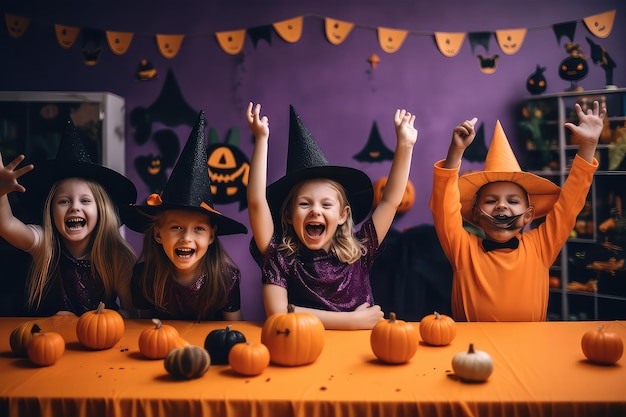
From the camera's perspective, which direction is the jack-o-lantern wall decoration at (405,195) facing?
toward the camera

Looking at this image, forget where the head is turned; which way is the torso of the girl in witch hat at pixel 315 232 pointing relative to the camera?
toward the camera

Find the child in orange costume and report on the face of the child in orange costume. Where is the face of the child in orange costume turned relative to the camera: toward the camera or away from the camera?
toward the camera

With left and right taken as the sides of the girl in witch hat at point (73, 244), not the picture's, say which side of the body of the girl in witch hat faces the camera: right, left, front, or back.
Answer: front

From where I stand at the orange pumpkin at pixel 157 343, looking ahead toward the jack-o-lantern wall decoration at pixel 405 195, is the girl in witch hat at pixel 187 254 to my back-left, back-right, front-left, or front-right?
front-left

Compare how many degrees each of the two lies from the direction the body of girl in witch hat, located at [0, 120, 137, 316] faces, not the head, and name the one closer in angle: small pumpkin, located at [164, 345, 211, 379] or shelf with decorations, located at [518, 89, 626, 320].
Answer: the small pumpkin

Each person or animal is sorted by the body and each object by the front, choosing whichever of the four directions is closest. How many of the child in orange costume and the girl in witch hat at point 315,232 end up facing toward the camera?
2

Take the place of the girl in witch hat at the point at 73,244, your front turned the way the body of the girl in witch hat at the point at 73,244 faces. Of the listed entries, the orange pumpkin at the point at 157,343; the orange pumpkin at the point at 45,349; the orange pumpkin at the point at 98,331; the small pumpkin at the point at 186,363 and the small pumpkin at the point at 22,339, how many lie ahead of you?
5

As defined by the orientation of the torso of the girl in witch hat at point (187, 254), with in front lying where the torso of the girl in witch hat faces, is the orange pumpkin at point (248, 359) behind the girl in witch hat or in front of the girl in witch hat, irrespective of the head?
in front

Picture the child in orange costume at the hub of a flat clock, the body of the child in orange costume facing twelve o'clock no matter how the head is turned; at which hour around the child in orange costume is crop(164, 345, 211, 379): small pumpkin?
The small pumpkin is roughly at 1 o'clock from the child in orange costume.

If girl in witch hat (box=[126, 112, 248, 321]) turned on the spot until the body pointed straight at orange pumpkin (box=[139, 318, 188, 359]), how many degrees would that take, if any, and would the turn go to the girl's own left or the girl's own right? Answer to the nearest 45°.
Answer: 0° — they already face it

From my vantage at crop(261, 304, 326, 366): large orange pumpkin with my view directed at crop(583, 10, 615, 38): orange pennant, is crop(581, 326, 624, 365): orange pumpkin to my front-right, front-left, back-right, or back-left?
front-right

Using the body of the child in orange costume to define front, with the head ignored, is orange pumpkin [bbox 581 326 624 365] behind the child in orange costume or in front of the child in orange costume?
in front

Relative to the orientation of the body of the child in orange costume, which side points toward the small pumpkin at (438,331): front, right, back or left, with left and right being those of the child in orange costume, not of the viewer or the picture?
front

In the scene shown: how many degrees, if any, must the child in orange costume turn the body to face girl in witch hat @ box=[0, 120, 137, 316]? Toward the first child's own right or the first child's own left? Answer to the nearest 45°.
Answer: approximately 90° to the first child's own right

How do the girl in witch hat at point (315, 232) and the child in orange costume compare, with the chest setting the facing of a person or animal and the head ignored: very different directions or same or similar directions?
same or similar directions
